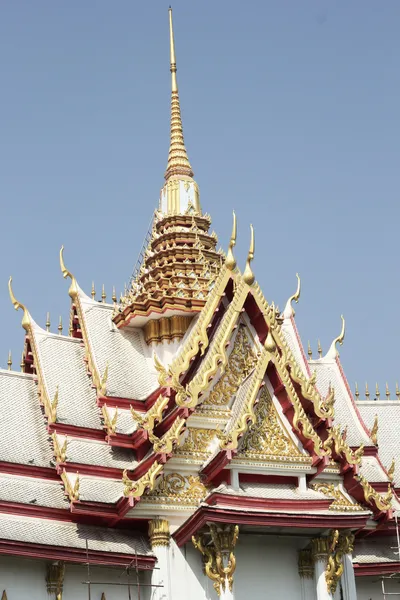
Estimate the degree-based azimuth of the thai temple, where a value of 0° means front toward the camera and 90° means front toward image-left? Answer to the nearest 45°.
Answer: approximately 315°
